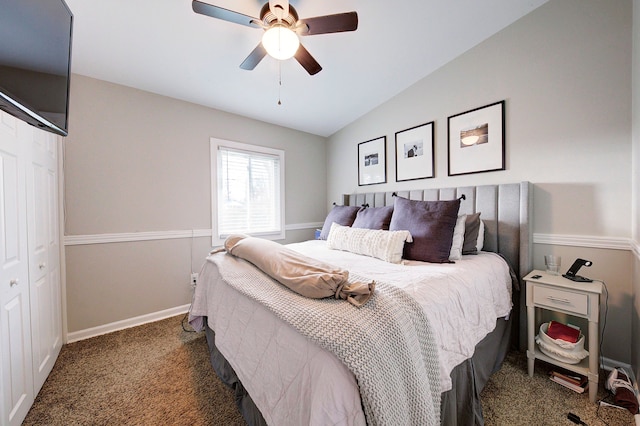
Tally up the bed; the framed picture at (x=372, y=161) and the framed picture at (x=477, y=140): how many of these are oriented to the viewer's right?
0

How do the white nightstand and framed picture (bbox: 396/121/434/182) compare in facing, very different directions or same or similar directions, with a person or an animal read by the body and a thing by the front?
same or similar directions

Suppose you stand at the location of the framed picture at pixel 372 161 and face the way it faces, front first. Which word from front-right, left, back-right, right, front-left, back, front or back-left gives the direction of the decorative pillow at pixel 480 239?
left

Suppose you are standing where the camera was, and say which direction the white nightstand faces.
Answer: facing the viewer and to the left of the viewer

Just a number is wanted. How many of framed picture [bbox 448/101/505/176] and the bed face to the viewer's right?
0

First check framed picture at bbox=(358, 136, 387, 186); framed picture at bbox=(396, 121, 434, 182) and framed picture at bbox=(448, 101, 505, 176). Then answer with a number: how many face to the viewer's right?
0

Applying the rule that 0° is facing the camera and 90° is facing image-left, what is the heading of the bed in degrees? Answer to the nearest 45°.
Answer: approximately 45°

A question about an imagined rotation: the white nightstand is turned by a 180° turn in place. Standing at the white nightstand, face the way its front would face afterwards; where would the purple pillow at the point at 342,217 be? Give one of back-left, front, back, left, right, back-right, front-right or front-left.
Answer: back-left

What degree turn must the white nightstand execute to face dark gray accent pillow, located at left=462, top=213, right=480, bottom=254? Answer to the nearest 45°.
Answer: approximately 45° to its right

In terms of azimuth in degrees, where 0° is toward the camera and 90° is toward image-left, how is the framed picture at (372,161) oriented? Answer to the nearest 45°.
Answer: approximately 45°

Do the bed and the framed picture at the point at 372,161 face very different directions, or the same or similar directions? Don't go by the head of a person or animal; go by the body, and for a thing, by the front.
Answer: same or similar directions

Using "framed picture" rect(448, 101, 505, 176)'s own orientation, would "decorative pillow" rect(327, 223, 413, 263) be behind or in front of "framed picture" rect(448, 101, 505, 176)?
in front

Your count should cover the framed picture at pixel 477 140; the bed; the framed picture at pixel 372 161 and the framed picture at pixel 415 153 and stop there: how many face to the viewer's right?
0

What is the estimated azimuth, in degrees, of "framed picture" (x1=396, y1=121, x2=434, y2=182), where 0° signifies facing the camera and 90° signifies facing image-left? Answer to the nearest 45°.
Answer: approximately 45°

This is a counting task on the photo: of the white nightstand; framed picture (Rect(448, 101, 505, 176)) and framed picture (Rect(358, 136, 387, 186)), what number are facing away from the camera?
0
